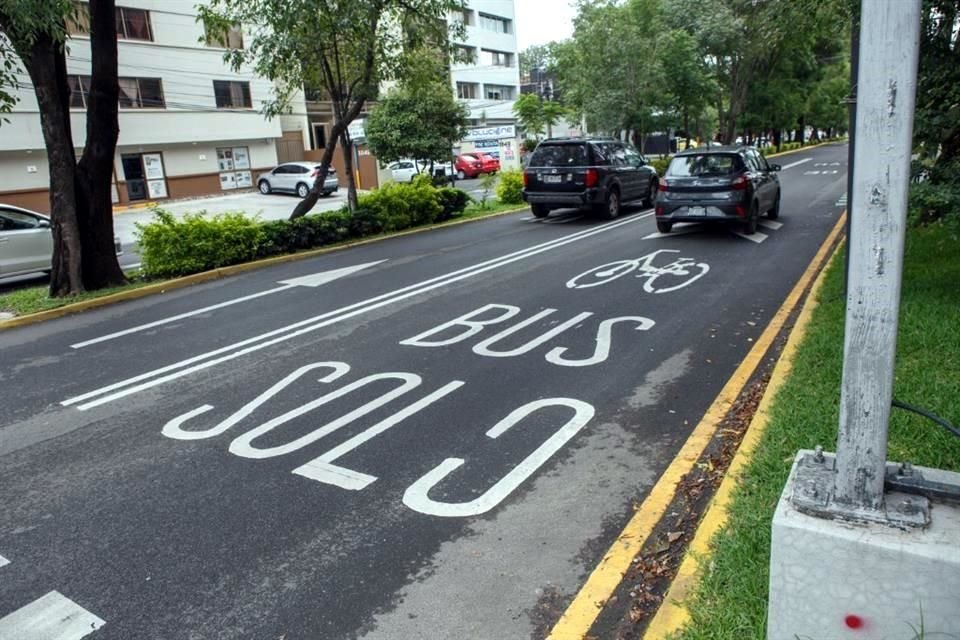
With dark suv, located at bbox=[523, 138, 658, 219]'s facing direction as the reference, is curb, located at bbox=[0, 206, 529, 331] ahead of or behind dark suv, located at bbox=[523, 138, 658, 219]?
behind

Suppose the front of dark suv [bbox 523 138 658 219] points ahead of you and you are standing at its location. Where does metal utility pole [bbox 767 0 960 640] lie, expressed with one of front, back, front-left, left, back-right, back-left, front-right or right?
back-right

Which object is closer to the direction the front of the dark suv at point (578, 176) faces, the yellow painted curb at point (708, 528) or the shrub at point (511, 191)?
the shrub

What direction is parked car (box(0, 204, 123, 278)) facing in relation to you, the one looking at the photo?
facing to the right of the viewer

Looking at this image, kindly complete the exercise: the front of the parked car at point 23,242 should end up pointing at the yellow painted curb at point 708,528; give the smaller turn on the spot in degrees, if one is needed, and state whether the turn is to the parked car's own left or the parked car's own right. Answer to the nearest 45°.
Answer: approximately 90° to the parked car's own right

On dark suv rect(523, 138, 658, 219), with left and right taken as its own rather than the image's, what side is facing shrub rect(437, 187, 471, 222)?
left

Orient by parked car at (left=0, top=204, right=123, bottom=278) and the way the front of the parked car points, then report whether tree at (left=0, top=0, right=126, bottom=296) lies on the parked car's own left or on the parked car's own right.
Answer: on the parked car's own right

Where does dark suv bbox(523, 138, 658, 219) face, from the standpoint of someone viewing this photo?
facing away from the viewer and to the right of the viewer
